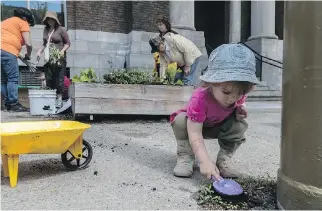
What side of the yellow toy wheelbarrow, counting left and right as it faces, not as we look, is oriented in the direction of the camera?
right

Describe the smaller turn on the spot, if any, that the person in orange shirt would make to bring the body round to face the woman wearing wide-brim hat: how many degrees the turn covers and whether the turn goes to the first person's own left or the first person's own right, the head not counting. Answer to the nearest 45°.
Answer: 0° — they already face them

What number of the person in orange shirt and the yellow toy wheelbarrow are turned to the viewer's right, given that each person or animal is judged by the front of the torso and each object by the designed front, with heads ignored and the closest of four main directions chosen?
2

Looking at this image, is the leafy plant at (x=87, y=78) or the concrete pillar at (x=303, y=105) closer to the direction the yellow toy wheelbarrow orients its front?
the concrete pillar

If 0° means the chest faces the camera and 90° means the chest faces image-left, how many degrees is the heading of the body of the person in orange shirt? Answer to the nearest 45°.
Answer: approximately 270°

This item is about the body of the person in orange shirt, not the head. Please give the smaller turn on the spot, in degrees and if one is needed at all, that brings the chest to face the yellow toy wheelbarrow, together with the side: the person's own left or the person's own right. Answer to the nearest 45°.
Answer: approximately 90° to the person's own right

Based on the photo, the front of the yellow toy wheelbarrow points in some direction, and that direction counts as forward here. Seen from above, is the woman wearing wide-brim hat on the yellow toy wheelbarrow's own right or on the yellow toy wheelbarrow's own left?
on the yellow toy wheelbarrow's own left

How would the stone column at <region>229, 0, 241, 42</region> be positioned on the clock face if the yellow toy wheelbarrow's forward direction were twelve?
The stone column is roughly at 10 o'clock from the yellow toy wheelbarrow.

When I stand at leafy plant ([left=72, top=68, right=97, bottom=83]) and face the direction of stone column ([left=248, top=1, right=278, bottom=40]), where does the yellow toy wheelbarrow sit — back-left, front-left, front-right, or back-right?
back-right
